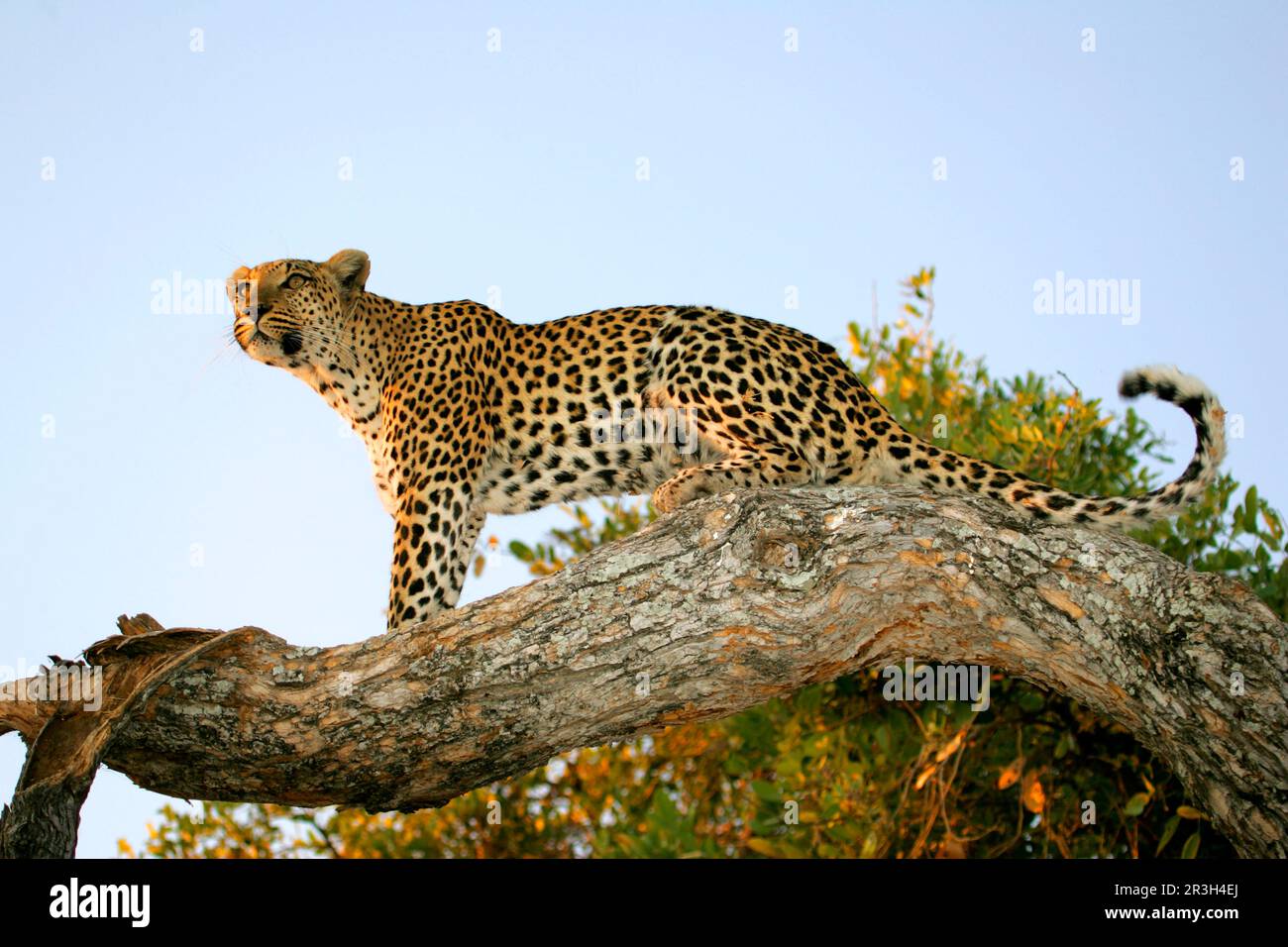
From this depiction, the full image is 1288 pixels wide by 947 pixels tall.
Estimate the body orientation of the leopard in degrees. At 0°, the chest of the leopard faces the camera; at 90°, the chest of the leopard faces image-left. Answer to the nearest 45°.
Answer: approximately 90°
